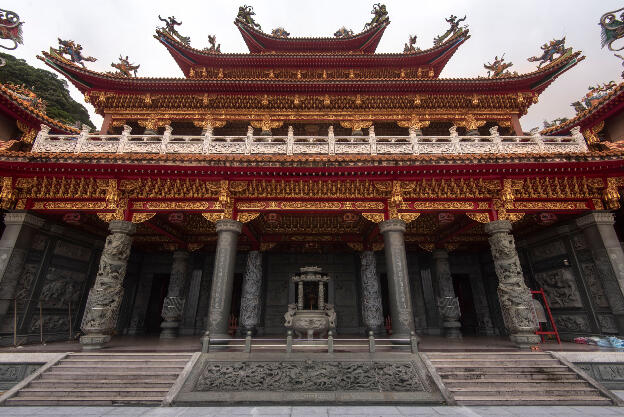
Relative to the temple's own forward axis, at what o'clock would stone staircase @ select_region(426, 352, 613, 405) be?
The stone staircase is roughly at 10 o'clock from the temple.

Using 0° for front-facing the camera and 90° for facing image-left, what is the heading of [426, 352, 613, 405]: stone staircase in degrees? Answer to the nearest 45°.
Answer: approximately 0°

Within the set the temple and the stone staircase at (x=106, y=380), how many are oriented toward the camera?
2

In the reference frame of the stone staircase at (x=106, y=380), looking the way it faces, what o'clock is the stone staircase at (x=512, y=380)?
the stone staircase at (x=512, y=380) is roughly at 10 o'clock from the stone staircase at (x=106, y=380).

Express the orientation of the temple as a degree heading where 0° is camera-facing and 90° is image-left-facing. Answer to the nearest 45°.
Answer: approximately 0°

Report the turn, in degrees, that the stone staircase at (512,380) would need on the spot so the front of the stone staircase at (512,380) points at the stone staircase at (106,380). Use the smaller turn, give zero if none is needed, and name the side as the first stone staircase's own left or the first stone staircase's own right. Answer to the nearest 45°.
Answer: approximately 45° to the first stone staircase's own right
